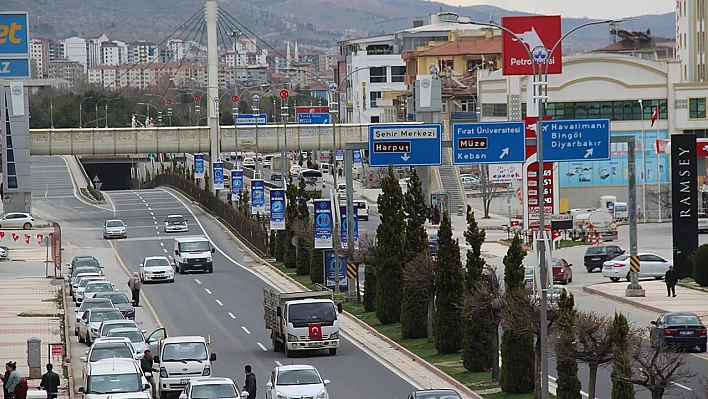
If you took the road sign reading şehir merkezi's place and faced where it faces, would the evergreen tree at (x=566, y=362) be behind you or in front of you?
in front

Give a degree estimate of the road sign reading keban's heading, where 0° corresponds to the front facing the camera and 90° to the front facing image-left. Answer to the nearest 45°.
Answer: approximately 0°

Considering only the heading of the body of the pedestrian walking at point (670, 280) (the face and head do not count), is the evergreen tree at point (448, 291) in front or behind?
in front

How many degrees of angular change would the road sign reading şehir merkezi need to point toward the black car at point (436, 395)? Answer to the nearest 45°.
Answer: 0° — it already faces it

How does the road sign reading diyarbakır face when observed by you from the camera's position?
facing the viewer

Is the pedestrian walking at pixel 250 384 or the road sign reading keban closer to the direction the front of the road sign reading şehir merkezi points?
the pedestrian walking

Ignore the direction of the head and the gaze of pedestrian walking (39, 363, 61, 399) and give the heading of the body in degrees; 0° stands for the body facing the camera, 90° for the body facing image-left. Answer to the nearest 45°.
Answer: approximately 180°

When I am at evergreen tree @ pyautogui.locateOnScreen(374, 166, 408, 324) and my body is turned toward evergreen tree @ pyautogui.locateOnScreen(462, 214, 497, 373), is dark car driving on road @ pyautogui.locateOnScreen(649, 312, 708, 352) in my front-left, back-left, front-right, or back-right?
front-left

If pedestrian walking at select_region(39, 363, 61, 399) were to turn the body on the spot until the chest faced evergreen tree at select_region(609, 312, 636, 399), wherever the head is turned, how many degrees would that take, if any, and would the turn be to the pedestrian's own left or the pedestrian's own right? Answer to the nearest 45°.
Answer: approximately 135° to the pedestrian's own right

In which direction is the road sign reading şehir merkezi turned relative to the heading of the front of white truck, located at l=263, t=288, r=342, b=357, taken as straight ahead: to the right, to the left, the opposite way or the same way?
the same way

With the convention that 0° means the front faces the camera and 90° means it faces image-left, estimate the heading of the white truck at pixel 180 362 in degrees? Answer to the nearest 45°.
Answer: approximately 0°

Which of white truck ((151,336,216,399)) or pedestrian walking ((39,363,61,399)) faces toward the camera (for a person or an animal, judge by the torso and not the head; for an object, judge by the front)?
the white truck
